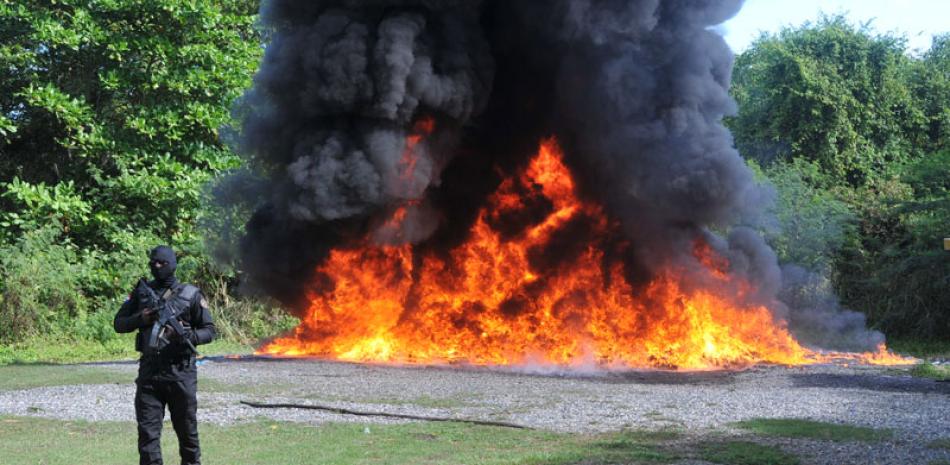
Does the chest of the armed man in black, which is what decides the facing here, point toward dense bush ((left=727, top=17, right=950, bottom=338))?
no

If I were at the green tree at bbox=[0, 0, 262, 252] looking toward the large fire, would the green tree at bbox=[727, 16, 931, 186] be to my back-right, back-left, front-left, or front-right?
front-left

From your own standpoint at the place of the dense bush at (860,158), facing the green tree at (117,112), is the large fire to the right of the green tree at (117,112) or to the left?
left

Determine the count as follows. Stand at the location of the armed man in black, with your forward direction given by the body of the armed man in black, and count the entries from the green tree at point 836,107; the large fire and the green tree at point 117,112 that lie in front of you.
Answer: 0

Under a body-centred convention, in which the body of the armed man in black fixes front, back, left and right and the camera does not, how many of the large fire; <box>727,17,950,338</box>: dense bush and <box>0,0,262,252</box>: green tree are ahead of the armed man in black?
0

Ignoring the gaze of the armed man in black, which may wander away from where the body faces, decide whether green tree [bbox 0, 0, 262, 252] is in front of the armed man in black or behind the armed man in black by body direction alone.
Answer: behind

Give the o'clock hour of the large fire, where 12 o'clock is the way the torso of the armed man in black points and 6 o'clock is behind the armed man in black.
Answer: The large fire is roughly at 7 o'clock from the armed man in black.

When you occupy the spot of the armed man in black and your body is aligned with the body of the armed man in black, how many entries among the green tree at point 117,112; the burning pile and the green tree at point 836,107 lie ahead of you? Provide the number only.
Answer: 0

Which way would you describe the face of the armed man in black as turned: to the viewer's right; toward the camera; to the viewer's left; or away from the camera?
toward the camera

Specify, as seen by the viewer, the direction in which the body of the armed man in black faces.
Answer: toward the camera

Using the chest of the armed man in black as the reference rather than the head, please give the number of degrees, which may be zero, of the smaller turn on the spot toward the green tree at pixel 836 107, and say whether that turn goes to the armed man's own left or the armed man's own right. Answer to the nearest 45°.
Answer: approximately 135° to the armed man's own left

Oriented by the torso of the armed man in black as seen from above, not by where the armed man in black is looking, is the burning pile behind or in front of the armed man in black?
behind

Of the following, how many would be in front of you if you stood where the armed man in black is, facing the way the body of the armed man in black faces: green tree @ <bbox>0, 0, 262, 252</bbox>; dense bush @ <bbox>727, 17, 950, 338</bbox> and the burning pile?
0
